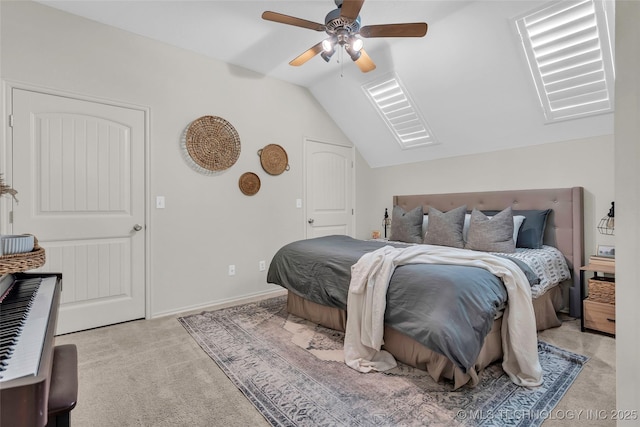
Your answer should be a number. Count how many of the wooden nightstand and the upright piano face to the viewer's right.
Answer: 1

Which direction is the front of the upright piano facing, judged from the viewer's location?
facing to the right of the viewer

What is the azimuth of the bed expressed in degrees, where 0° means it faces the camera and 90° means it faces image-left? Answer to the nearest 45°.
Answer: approximately 45°

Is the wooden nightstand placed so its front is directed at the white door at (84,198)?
no

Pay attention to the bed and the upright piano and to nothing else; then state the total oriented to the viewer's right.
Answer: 1

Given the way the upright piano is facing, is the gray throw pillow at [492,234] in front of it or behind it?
in front

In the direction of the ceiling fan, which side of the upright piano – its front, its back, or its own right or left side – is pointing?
front

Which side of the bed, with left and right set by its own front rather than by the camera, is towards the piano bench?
front

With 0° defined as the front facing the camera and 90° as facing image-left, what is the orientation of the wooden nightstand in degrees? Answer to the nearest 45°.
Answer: approximately 45°
